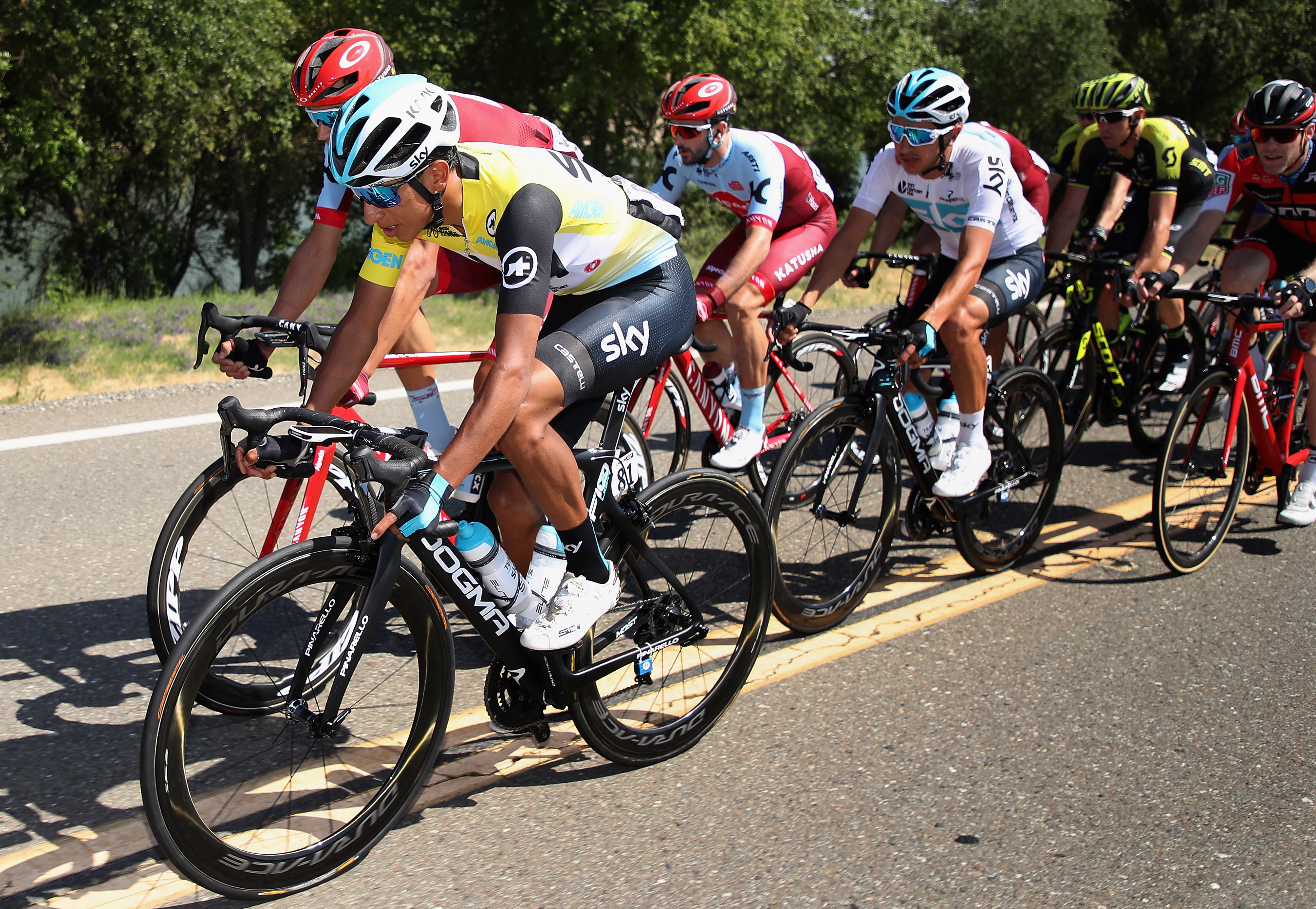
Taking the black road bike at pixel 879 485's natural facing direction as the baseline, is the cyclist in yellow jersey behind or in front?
in front

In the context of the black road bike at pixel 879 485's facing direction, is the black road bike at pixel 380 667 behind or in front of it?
in front

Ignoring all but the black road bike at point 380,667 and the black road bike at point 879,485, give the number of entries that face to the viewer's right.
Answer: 0

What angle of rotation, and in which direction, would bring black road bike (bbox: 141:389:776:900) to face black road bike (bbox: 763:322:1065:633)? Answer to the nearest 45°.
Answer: approximately 180°

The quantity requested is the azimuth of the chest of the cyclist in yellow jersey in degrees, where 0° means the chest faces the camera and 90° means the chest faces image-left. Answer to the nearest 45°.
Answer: approximately 45°

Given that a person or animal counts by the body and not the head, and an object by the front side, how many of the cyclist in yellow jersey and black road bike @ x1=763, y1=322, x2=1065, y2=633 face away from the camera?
0

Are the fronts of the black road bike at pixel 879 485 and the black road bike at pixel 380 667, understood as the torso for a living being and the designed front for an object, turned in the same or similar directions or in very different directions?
same or similar directions

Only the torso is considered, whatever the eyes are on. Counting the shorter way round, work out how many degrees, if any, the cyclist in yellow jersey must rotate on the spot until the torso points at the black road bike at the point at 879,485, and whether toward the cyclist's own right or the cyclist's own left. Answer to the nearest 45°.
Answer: approximately 180°

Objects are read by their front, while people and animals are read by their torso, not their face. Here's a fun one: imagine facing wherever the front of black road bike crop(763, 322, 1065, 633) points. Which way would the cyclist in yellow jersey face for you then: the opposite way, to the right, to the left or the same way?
the same way
